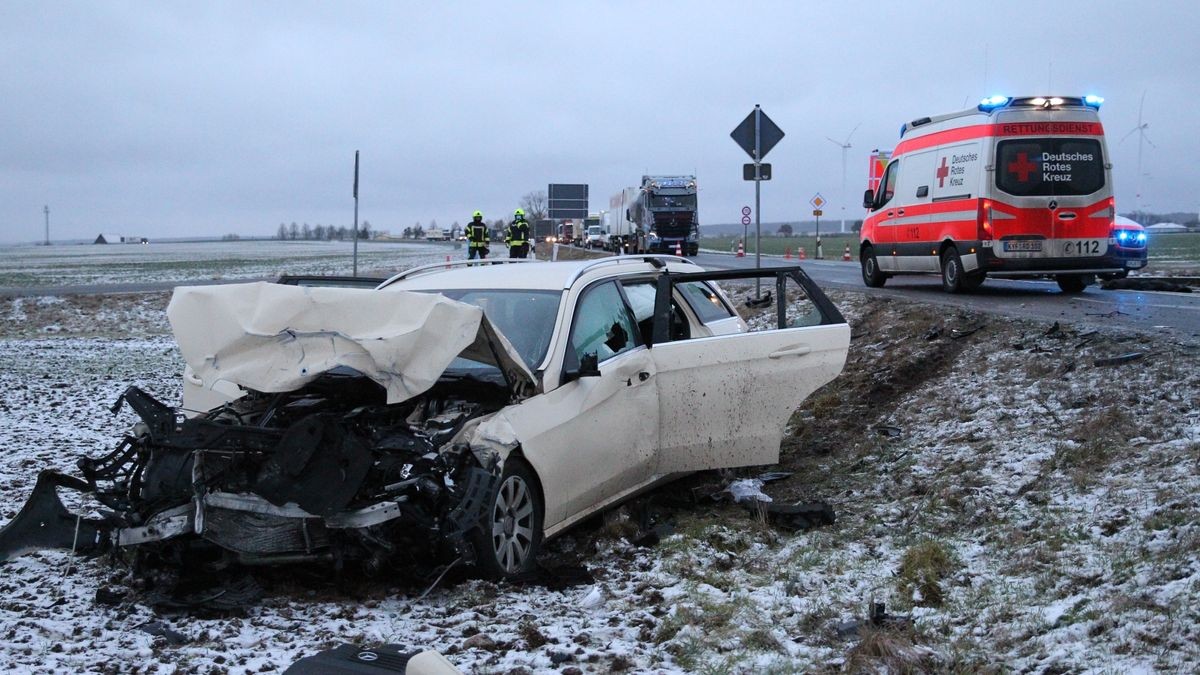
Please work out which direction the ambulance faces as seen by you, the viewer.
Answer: facing away from the viewer and to the left of the viewer

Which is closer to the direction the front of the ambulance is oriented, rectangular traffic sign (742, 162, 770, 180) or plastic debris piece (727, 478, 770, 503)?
the rectangular traffic sign

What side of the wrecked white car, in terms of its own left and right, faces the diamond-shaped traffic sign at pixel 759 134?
back

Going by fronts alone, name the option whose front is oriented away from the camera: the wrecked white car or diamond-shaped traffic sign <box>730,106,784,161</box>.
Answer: the diamond-shaped traffic sign

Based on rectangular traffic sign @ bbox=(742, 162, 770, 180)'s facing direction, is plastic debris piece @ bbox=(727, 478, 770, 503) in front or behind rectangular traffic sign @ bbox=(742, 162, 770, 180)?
behind

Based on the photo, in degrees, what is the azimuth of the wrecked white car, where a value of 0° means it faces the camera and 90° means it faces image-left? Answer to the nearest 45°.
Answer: approximately 45°

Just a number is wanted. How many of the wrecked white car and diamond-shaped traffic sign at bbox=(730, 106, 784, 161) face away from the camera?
1

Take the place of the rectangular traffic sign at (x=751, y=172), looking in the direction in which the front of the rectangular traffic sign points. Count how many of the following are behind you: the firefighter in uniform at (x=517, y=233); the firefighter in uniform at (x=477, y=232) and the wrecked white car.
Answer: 1

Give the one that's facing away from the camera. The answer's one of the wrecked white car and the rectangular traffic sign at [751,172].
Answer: the rectangular traffic sign

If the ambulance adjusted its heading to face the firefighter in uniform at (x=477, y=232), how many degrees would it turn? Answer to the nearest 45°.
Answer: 0° — it already faces them

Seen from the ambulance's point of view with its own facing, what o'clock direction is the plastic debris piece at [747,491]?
The plastic debris piece is roughly at 8 o'clock from the ambulance.

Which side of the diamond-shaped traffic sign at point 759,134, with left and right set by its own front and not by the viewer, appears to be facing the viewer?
back

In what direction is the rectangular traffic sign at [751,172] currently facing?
away from the camera

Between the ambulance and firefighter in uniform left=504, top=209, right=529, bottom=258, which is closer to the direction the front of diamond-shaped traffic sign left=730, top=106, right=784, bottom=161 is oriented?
the firefighter in uniform

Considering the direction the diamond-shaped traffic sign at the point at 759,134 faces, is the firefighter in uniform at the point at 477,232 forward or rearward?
forward

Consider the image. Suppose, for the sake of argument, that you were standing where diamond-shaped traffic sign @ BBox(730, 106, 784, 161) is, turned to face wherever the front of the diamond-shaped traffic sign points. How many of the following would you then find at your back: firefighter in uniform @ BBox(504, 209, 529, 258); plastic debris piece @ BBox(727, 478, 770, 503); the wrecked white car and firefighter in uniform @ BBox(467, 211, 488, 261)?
2

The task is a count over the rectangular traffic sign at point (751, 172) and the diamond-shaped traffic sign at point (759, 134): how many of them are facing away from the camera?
2
